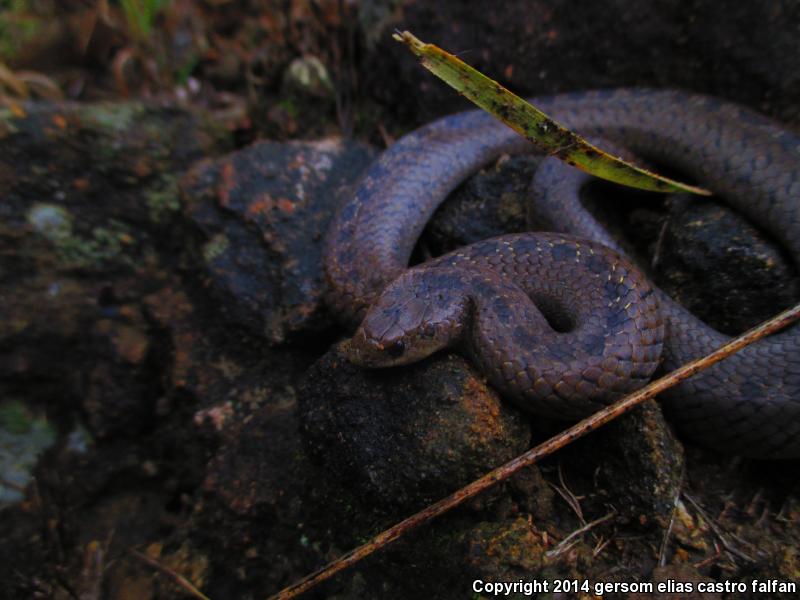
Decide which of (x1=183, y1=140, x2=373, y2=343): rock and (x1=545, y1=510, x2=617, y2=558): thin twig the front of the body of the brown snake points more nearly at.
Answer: the rock

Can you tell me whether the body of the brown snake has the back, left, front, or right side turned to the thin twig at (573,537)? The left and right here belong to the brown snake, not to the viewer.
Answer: left

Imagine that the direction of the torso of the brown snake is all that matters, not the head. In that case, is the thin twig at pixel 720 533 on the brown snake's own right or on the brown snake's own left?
on the brown snake's own left

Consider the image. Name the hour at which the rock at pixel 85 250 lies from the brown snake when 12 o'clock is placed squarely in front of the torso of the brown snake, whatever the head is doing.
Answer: The rock is roughly at 1 o'clock from the brown snake.

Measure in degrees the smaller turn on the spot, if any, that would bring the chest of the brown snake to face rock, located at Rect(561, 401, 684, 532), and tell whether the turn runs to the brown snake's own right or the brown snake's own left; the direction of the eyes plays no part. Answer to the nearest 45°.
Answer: approximately 90° to the brown snake's own left

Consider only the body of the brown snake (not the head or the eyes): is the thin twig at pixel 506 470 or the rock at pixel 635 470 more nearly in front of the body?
the thin twig

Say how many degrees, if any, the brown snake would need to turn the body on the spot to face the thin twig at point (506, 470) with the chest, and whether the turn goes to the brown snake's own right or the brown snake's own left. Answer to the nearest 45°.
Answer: approximately 45° to the brown snake's own left

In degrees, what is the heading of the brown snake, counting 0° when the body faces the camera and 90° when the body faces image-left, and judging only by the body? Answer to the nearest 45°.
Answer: approximately 45°

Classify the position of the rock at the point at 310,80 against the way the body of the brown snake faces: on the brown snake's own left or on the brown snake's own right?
on the brown snake's own right
